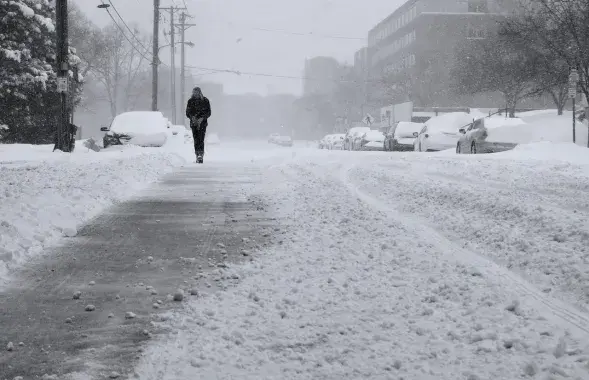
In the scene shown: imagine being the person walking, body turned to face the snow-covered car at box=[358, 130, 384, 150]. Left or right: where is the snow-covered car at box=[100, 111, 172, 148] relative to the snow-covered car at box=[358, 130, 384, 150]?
left

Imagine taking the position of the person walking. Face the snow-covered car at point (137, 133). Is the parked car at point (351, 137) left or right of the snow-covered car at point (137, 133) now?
right

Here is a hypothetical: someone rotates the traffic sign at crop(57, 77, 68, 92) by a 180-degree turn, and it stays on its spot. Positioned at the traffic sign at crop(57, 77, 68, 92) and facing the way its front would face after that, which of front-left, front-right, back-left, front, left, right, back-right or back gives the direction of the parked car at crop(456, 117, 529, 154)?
right

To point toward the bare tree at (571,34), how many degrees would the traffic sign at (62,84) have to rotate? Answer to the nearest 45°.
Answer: approximately 90° to its left

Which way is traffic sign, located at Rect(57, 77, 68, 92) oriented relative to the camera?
toward the camera
